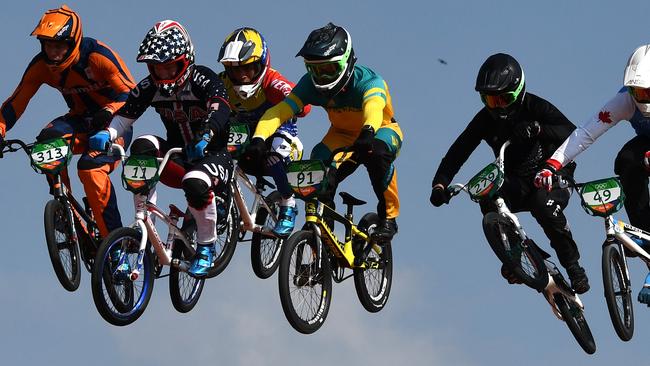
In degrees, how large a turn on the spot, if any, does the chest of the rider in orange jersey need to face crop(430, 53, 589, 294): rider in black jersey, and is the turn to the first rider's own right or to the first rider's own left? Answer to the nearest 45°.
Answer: approximately 90° to the first rider's own left

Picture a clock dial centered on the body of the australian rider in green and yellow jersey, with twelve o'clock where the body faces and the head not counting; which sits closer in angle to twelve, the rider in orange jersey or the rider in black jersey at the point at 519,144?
the rider in orange jersey

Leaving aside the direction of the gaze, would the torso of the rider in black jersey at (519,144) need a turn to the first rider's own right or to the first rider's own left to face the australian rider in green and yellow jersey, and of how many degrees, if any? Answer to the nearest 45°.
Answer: approximately 45° to the first rider's own right

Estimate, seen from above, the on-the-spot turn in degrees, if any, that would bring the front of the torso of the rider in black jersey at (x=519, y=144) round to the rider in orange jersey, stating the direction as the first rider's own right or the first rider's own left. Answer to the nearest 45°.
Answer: approximately 45° to the first rider's own right

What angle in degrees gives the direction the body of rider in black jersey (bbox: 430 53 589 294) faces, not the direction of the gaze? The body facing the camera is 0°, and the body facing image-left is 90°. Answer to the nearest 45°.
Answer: approximately 45°

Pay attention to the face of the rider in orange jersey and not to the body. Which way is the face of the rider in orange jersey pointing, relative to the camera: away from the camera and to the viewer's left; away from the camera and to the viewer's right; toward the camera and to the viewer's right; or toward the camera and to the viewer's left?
toward the camera and to the viewer's left

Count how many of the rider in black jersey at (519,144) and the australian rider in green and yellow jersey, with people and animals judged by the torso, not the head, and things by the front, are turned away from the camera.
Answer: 0

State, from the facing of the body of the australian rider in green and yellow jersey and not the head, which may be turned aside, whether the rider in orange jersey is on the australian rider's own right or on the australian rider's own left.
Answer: on the australian rider's own right
